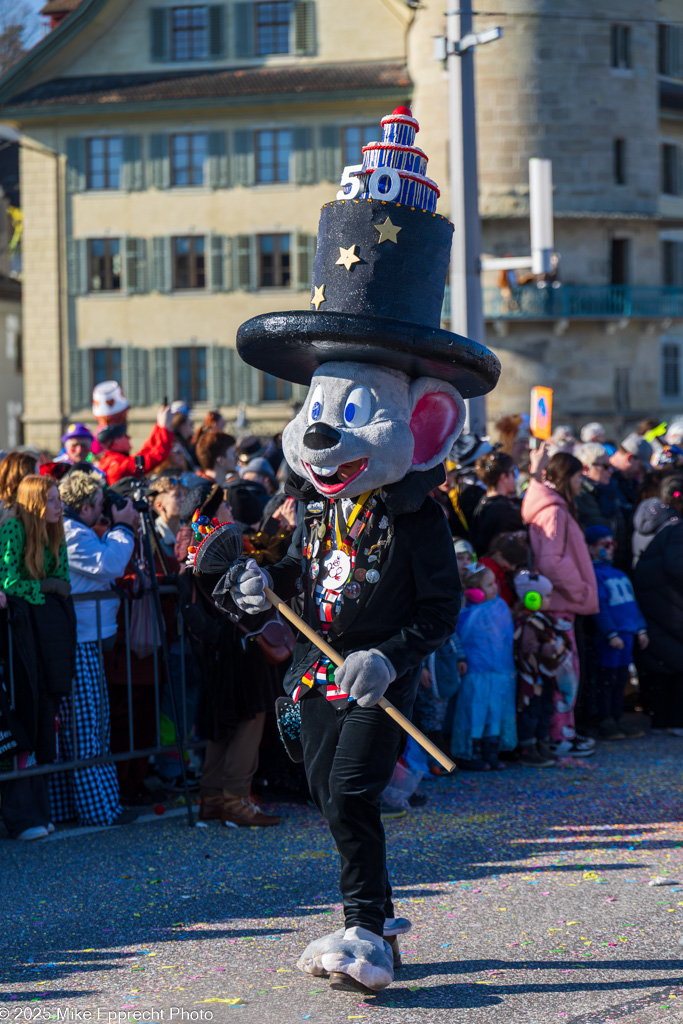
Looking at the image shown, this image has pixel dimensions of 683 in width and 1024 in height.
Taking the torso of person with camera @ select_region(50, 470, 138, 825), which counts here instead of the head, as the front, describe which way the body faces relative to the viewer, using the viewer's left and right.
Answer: facing to the right of the viewer

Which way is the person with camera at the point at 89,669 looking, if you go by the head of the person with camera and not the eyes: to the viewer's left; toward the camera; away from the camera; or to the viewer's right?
to the viewer's right

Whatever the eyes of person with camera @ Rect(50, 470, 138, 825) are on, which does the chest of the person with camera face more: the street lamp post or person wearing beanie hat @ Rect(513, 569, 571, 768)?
the person wearing beanie hat

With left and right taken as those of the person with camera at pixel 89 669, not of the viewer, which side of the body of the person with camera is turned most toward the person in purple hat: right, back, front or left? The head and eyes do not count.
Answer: left

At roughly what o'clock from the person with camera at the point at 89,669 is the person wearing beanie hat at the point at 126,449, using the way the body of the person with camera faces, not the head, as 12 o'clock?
The person wearing beanie hat is roughly at 9 o'clock from the person with camera.

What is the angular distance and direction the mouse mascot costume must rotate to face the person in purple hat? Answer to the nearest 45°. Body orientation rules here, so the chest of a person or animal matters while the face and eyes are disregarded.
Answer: approximately 90° to its right

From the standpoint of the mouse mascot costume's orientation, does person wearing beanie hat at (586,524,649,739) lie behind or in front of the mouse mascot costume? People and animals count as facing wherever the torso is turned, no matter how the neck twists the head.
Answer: behind
